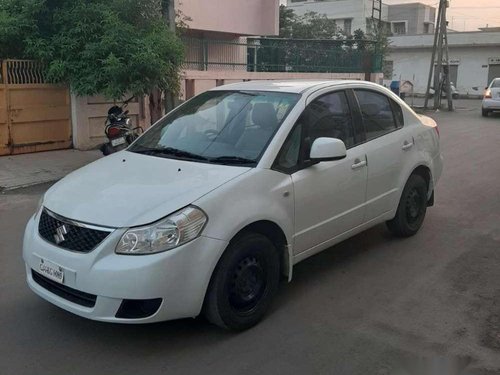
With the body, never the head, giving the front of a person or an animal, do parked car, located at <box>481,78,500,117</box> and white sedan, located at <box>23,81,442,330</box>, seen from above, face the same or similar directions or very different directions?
very different directions

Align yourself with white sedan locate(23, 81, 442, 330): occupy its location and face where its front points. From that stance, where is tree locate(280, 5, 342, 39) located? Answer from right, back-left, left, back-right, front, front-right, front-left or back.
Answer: back-right

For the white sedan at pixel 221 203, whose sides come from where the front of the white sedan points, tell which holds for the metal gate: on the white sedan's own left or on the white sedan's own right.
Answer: on the white sedan's own right

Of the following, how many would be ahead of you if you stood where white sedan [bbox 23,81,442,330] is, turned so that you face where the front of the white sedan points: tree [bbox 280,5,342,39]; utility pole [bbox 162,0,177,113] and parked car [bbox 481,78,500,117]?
0

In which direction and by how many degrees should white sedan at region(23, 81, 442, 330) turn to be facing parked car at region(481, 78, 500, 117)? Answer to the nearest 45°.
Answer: approximately 180°

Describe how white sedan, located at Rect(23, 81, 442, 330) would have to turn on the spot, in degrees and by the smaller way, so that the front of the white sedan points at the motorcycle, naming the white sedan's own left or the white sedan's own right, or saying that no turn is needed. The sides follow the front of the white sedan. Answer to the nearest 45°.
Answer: approximately 135° to the white sedan's own right

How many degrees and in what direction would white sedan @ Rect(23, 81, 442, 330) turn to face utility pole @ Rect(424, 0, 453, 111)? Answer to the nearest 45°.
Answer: approximately 180°

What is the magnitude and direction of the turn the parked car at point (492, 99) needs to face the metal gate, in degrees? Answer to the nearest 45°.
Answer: approximately 135° to its left

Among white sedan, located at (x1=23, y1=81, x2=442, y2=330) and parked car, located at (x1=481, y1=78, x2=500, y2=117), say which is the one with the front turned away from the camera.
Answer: the parked car

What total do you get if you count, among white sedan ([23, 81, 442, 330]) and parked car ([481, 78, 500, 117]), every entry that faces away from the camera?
1

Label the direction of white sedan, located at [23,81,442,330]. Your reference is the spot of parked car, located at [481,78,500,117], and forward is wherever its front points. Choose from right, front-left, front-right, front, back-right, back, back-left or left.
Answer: back

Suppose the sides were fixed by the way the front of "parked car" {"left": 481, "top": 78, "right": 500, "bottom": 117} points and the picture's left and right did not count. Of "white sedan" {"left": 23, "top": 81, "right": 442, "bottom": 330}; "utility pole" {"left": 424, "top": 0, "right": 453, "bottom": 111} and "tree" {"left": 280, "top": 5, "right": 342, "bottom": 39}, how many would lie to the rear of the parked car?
1

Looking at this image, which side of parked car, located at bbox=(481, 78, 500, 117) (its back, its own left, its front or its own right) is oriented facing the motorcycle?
back

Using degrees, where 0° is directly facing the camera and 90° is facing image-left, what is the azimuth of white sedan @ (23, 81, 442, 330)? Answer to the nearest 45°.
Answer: approximately 45°

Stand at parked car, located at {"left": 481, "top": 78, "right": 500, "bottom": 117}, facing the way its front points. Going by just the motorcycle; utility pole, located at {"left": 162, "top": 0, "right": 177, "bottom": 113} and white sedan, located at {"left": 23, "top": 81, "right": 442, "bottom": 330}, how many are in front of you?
0

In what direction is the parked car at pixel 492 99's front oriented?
away from the camera

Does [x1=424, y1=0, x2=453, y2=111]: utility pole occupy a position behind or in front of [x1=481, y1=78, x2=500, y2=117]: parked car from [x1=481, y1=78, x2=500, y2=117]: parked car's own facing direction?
in front
